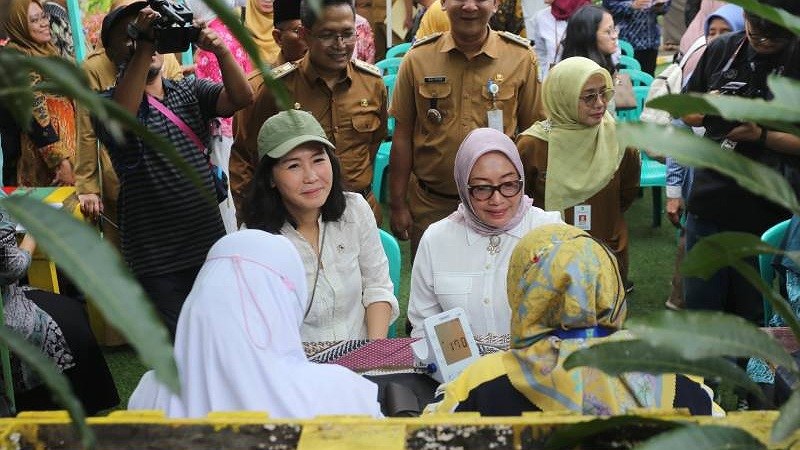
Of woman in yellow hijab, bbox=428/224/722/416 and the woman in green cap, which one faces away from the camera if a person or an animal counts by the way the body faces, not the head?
the woman in yellow hijab

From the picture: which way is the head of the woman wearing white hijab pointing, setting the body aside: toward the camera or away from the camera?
away from the camera

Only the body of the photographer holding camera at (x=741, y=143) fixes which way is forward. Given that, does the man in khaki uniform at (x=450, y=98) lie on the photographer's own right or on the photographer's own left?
on the photographer's own right

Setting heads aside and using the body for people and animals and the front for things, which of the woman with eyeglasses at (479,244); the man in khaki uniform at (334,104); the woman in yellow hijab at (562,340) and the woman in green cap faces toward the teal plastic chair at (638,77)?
the woman in yellow hijab

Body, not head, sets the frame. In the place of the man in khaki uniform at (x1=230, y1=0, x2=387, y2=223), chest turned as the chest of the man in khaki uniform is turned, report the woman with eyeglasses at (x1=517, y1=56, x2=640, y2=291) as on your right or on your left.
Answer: on your left

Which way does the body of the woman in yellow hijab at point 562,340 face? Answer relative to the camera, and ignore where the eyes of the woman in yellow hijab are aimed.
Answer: away from the camera

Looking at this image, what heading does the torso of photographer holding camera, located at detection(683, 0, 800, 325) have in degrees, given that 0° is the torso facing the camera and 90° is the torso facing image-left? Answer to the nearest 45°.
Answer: approximately 45°
